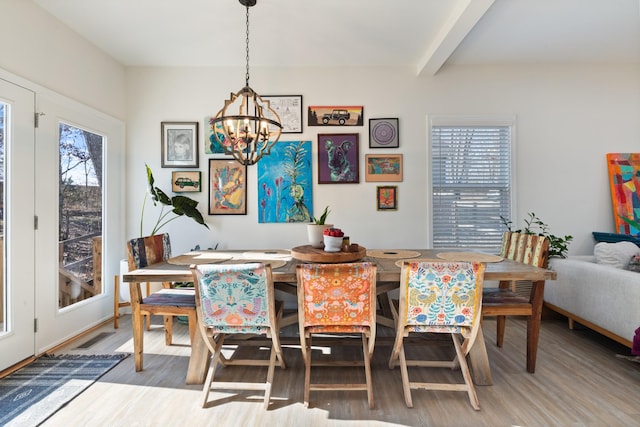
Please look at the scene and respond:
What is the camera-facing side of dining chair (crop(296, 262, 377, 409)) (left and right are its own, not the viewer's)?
back

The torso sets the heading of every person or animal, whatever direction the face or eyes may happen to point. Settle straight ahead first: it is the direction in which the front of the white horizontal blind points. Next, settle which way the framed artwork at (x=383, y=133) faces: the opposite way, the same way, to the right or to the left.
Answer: the same way

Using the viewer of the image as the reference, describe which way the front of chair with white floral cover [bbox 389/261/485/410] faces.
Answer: facing away from the viewer

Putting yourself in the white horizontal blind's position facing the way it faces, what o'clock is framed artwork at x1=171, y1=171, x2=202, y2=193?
The framed artwork is roughly at 2 o'clock from the white horizontal blind.

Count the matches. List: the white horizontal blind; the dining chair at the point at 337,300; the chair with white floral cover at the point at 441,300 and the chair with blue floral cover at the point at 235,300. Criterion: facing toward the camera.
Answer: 1

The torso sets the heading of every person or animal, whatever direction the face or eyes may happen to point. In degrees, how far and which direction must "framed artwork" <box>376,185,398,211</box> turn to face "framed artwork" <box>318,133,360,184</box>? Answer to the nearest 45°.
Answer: approximately 90° to its right

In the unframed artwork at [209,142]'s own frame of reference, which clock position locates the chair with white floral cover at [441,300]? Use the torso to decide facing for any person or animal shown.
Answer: The chair with white floral cover is roughly at 11 o'clock from the unframed artwork.

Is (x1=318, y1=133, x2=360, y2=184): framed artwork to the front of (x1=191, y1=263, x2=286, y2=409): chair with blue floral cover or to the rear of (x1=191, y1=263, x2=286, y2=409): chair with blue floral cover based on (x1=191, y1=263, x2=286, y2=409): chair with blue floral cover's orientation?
to the front

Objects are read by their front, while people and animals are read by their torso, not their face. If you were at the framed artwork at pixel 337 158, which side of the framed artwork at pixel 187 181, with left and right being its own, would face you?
left

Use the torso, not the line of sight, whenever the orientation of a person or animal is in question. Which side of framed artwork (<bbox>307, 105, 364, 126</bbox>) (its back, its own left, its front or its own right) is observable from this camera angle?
front

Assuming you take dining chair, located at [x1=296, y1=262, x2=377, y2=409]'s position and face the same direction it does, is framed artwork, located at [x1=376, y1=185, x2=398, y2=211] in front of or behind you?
in front

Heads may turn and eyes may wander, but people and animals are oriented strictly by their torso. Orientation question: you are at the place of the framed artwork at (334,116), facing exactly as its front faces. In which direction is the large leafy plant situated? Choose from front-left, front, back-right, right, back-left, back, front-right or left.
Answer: right

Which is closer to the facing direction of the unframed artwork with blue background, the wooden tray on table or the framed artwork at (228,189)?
the wooden tray on table

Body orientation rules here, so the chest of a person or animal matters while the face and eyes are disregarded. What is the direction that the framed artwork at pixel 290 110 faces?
toward the camera

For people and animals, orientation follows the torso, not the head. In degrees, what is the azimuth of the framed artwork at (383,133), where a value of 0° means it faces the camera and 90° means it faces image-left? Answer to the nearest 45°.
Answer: approximately 0°

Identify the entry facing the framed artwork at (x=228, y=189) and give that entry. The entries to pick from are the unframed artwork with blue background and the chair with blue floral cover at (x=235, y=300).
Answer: the chair with blue floral cover

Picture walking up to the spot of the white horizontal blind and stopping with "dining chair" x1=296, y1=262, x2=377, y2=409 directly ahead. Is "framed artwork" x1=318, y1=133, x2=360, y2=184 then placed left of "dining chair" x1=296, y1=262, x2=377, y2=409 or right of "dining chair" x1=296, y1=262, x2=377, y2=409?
right

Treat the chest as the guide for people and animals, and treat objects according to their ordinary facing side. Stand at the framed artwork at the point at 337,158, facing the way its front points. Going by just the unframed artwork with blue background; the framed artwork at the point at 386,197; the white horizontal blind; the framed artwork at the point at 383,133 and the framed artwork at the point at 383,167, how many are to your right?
1

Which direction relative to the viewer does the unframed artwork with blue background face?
toward the camera

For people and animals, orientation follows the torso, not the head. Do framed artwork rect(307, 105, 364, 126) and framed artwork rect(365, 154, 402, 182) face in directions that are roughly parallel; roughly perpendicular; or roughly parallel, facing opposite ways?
roughly parallel

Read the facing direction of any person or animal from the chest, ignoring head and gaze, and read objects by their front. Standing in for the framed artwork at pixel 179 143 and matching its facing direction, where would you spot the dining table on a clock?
The dining table is roughly at 11 o'clock from the framed artwork.
